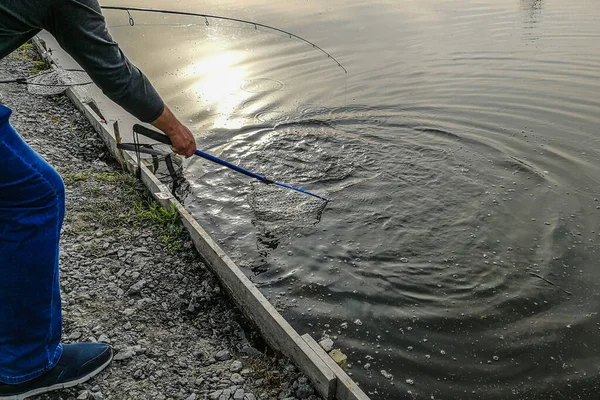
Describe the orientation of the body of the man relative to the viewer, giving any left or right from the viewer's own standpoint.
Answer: facing to the right of the viewer

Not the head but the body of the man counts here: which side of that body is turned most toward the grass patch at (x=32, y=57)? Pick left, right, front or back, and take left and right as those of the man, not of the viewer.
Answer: left
